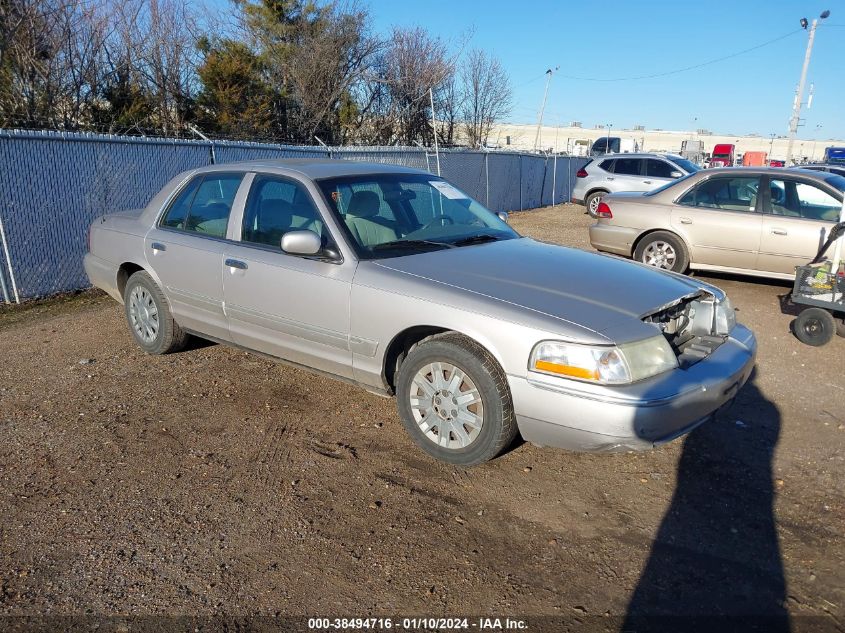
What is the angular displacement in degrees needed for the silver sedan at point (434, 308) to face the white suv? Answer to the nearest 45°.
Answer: approximately 135° to its left

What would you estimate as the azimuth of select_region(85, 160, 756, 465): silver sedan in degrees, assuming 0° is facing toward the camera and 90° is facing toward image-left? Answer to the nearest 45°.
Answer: approximately 315°

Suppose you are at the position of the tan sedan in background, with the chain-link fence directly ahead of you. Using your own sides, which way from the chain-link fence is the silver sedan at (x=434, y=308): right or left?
left

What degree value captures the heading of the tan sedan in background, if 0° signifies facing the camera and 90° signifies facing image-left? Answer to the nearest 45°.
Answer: approximately 270°

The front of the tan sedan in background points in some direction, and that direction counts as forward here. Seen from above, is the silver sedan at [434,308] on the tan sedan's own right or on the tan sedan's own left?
on the tan sedan's own right

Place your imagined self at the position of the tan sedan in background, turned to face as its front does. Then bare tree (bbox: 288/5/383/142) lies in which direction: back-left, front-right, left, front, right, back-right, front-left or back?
back-left

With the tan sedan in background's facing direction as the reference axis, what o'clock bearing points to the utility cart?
The utility cart is roughly at 2 o'clock from the tan sedan in background.

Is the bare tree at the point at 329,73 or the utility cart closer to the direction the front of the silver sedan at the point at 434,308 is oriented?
the utility cart

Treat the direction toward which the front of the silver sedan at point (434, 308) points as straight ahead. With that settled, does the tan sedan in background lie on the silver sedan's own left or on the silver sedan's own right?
on the silver sedan's own left
